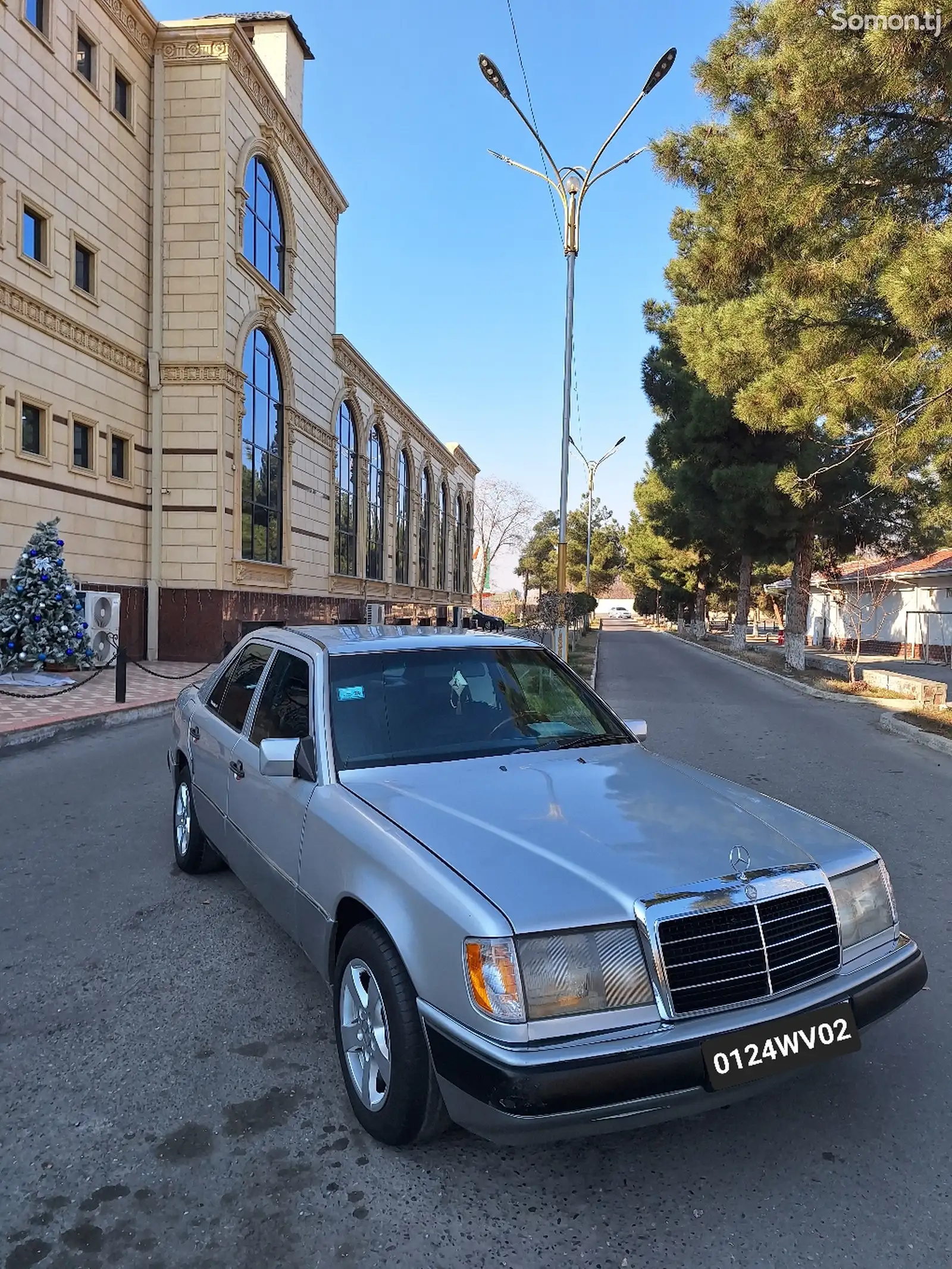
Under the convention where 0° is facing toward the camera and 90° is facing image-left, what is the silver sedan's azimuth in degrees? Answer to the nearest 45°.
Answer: approximately 315°

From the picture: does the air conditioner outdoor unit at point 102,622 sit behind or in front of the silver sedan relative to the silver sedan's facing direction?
behind

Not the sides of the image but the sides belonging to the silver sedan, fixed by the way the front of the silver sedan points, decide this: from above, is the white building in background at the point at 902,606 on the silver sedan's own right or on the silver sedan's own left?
on the silver sedan's own left

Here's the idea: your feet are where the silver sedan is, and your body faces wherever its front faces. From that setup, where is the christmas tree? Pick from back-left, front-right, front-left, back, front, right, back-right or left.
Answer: back

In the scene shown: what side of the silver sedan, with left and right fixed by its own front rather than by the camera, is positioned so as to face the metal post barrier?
back

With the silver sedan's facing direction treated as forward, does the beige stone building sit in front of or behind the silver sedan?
behind
